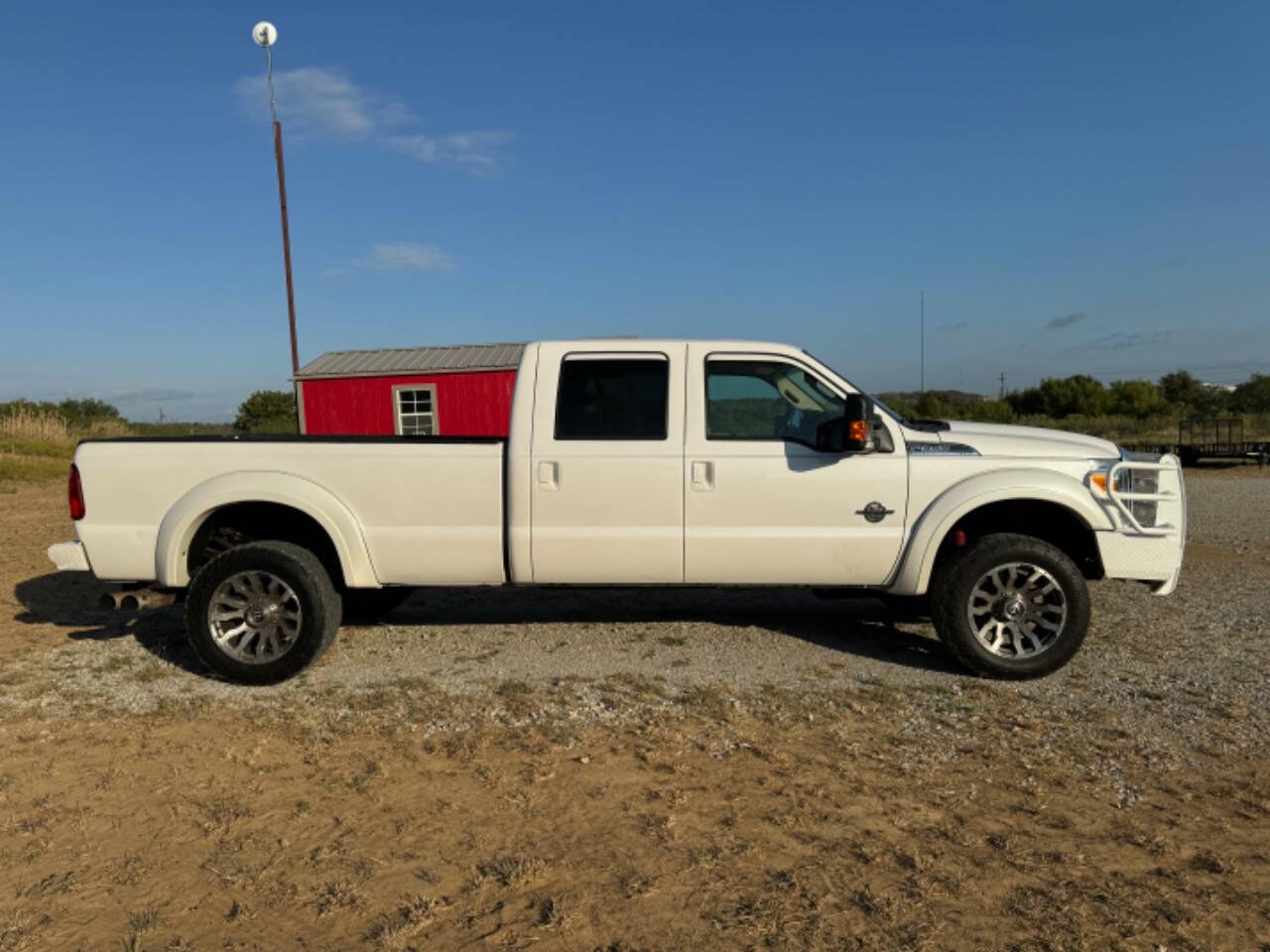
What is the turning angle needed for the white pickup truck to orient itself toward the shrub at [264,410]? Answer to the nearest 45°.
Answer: approximately 135° to its left

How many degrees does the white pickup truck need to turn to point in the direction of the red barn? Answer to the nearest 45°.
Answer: approximately 90° to its left

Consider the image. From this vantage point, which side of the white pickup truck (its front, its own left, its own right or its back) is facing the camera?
right
